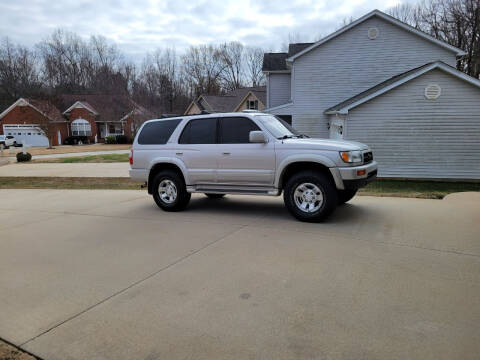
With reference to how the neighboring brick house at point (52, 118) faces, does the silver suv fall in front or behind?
in front

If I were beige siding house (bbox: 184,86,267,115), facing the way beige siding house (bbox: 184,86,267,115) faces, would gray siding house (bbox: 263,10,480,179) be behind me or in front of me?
in front

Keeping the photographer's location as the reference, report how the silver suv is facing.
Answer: facing the viewer and to the right of the viewer

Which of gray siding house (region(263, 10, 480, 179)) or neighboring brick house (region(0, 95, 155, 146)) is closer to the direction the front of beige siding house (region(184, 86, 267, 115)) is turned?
the gray siding house

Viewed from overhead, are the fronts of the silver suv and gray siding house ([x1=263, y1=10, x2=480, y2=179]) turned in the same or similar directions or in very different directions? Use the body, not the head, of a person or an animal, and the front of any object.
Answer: very different directions

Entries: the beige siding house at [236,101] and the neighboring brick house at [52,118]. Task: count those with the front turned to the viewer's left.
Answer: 0

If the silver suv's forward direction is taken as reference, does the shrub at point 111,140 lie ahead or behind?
behind

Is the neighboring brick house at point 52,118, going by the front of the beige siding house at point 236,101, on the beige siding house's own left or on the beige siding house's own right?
on the beige siding house's own right

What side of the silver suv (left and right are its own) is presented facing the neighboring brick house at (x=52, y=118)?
back

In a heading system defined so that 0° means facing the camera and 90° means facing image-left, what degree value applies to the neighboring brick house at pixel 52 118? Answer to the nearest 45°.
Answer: approximately 0°

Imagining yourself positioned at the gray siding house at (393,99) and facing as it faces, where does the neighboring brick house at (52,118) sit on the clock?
The neighboring brick house is roughly at 1 o'clock from the gray siding house.

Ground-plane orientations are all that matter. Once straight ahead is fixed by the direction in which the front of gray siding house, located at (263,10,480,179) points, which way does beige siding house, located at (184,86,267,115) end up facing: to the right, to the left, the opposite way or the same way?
to the left

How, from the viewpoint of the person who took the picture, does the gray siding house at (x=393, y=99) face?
facing to the left of the viewer

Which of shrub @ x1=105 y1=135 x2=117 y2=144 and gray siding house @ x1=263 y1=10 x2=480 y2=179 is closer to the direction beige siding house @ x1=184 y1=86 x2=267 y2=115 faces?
the gray siding house
